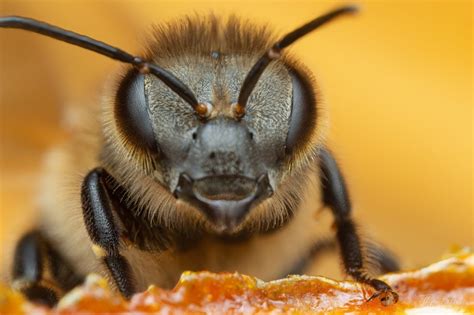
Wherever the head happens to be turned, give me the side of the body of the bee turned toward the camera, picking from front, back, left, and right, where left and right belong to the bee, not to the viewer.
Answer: front
